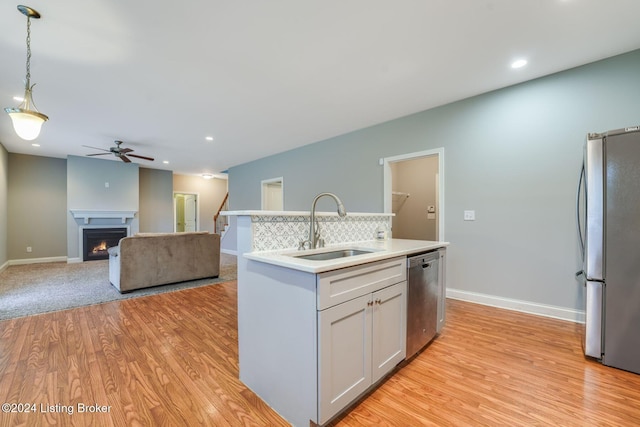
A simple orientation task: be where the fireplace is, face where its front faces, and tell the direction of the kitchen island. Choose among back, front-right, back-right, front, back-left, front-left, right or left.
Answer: front

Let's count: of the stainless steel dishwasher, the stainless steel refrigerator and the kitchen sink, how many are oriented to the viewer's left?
1

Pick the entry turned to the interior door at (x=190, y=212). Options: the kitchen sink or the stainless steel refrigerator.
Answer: the stainless steel refrigerator

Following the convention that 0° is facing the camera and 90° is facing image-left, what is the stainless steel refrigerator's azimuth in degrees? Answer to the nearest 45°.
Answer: approximately 90°

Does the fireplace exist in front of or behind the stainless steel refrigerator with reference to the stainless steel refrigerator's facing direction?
in front

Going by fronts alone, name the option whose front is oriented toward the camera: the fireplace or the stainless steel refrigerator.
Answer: the fireplace

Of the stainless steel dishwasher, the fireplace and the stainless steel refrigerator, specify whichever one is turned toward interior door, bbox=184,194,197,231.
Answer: the stainless steel refrigerator

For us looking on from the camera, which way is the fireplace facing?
facing the viewer

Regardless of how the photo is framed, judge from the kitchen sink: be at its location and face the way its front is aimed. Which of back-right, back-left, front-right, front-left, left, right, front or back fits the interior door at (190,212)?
back

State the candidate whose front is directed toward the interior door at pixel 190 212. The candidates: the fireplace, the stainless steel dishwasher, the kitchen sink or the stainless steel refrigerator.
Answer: the stainless steel refrigerator

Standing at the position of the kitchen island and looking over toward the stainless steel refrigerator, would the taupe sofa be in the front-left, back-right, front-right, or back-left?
back-left

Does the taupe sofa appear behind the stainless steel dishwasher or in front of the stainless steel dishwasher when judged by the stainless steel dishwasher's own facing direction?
behind

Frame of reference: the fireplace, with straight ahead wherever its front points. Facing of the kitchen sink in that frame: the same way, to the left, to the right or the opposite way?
the same way

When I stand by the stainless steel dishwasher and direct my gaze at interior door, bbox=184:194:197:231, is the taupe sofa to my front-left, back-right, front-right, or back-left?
front-left

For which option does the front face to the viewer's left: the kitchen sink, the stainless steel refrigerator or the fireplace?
the stainless steel refrigerator
